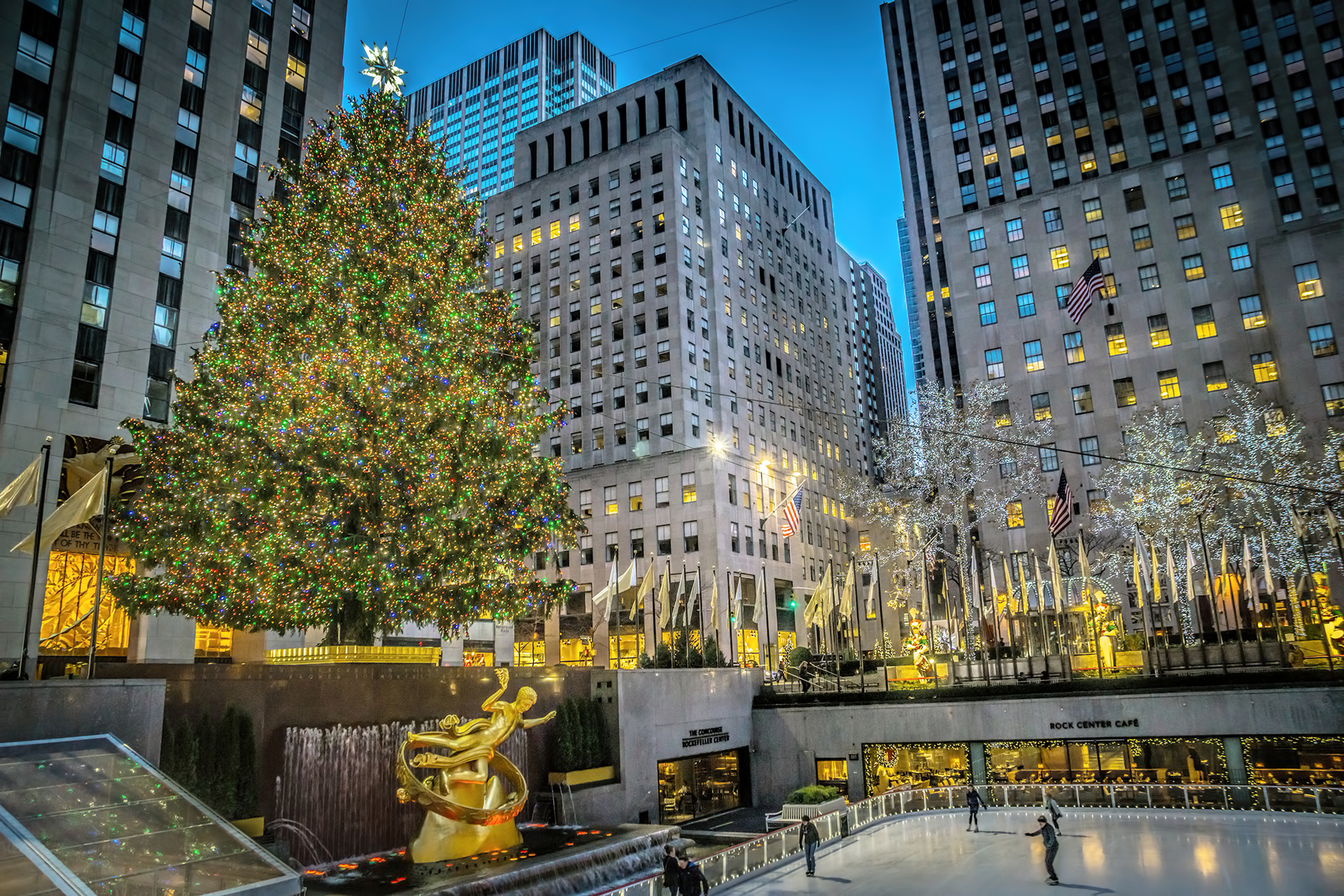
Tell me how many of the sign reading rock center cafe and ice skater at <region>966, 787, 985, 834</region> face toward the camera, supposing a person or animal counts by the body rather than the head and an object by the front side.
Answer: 2

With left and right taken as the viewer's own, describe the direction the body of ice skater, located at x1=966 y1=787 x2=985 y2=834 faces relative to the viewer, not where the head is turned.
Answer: facing the viewer

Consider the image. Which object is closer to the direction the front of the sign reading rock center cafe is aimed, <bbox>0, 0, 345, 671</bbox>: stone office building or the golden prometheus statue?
the golden prometheus statue

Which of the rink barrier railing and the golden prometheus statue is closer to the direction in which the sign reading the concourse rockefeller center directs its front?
the rink barrier railing

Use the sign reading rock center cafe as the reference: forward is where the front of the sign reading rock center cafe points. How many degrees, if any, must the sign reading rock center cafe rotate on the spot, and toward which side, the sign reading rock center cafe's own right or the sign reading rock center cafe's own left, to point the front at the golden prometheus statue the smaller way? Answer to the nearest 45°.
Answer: approximately 45° to the sign reading rock center cafe's own right

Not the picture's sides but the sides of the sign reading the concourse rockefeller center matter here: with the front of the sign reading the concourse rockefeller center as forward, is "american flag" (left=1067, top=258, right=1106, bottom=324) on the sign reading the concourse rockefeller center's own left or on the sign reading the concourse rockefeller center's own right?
on the sign reading the concourse rockefeller center's own left

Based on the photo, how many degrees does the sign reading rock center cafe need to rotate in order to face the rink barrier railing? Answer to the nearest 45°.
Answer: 0° — it already faces it

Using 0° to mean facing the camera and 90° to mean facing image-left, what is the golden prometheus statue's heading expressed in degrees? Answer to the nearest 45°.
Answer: approximately 315°

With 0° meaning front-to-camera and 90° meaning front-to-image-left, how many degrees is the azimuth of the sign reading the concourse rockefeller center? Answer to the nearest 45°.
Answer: approximately 315°

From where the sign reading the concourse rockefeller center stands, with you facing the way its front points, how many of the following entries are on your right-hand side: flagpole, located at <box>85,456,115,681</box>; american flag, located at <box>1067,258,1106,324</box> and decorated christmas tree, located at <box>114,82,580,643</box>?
2
